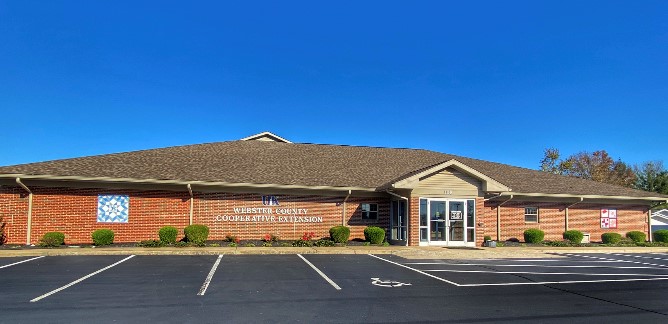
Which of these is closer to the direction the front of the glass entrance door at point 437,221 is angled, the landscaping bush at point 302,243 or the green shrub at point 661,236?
the landscaping bush

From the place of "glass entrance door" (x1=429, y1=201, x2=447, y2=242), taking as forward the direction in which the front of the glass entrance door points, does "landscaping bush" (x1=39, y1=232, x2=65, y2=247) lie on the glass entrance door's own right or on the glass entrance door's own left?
on the glass entrance door's own right

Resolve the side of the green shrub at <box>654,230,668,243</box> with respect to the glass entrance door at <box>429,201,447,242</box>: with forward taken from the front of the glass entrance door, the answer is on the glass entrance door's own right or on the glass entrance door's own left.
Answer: on the glass entrance door's own left

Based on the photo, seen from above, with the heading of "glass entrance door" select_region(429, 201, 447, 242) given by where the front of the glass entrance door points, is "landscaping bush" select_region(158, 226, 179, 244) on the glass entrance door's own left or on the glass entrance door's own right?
on the glass entrance door's own right

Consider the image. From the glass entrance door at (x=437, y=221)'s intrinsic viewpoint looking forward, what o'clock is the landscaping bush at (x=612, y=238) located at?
The landscaping bush is roughly at 8 o'clock from the glass entrance door.

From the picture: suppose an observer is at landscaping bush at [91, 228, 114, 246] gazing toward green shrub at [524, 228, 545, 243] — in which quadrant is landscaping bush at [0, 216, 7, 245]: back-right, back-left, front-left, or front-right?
back-left

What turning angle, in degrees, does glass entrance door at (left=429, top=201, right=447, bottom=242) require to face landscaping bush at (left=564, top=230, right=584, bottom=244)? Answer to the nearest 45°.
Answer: approximately 135° to its left

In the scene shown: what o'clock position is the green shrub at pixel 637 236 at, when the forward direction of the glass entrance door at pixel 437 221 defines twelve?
The green shrub is roughly at 8 o'clock from the glass entrance door.

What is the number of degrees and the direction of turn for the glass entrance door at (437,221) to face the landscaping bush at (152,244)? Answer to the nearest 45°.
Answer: approximately 45° to its right

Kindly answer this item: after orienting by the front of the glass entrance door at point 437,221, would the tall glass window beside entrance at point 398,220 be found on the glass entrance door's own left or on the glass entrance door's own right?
on the glass entrance door's own right

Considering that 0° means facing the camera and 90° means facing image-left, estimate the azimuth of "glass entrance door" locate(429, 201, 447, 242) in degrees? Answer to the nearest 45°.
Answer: approximately 0°
